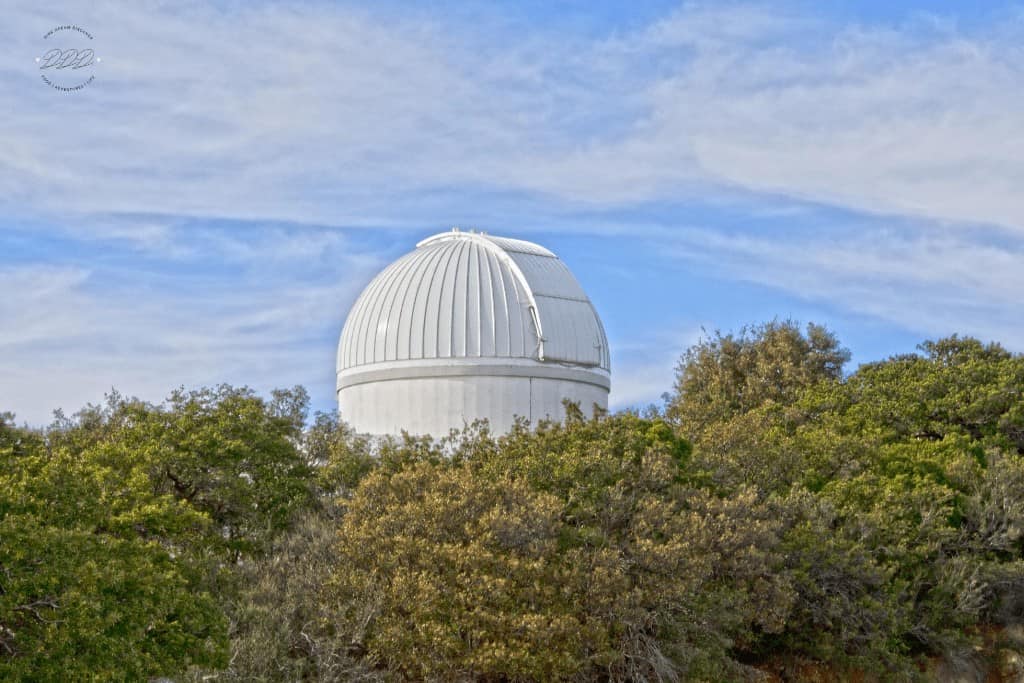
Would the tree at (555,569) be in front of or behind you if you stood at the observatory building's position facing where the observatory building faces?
in front

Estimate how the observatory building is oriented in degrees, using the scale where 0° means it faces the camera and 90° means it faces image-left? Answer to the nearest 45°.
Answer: approximately 315°
